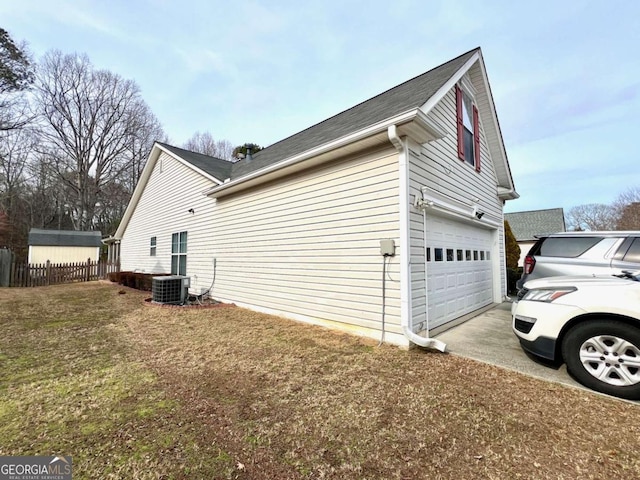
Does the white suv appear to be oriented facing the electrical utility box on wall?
yes

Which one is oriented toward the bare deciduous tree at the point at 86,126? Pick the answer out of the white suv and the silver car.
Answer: the white suv

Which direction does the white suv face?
to the viewer's left

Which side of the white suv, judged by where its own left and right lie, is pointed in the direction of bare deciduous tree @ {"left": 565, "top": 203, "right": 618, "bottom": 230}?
right

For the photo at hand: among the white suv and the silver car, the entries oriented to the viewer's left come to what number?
1

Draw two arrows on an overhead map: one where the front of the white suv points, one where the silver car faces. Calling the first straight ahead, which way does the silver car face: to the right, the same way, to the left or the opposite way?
the opposite way

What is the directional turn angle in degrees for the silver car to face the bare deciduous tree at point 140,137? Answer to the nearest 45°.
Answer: approximately 180°

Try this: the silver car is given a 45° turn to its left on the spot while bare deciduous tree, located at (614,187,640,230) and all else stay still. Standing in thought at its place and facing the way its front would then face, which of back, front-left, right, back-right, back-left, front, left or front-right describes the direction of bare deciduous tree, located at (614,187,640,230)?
front-left

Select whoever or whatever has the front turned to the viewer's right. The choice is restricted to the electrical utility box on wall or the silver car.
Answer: the silver car

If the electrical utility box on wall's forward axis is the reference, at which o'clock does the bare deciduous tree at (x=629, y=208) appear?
The bare deciduous tree is roughly at 6 o'clock from the electrical utility box on wall.

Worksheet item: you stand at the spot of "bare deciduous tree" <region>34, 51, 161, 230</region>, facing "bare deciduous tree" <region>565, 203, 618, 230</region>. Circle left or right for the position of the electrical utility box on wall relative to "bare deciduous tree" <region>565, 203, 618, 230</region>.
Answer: right

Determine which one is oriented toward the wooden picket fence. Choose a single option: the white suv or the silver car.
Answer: the white suv

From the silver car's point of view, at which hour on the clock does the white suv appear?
The white suv is roughly at 3 o'clock from the silver car.

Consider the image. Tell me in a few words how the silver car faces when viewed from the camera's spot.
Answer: facing to the right of the viewer
